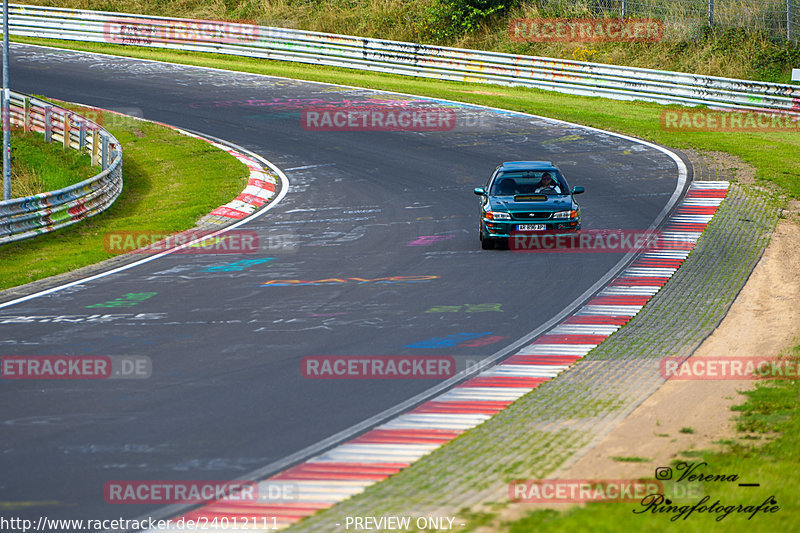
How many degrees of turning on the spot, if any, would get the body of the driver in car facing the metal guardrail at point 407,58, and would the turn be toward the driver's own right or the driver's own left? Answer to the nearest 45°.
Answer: approximately 180°

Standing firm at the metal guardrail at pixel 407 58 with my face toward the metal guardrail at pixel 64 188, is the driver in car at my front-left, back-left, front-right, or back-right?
front-left

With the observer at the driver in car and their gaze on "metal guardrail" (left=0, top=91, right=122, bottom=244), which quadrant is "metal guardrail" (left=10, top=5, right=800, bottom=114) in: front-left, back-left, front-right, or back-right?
front-right

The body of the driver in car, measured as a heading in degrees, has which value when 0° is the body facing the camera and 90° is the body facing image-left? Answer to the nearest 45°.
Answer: approximately 0°

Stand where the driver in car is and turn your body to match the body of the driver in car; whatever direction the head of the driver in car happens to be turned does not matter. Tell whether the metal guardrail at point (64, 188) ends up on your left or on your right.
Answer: on your right
